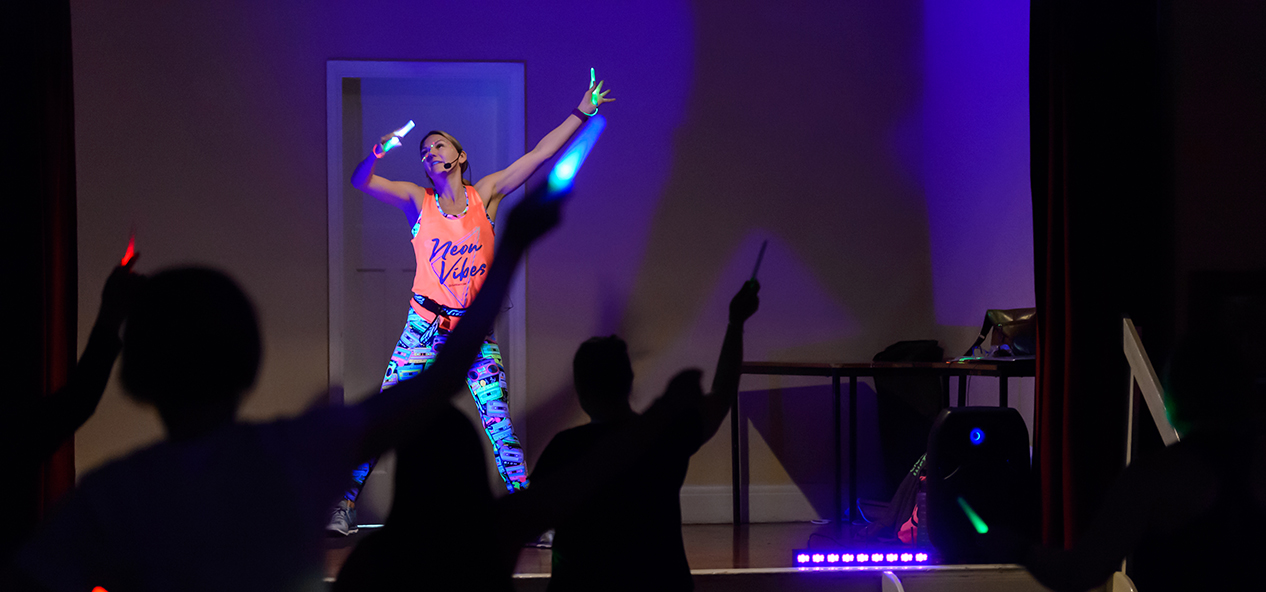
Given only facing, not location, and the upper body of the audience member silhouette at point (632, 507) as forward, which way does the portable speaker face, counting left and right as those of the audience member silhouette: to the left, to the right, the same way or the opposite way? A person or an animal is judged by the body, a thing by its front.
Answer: the opposite way

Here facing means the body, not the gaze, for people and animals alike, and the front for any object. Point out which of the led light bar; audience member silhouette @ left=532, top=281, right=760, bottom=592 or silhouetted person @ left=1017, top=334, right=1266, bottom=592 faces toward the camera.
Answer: the led light bar

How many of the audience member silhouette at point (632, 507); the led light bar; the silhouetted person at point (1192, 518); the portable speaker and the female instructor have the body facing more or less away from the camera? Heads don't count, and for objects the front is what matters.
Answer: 2

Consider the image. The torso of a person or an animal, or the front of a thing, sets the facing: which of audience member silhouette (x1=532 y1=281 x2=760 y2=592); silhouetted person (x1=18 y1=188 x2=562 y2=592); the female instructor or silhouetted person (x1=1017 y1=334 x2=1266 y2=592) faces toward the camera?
the female instructor

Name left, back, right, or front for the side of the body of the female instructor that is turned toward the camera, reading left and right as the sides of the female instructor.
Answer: front

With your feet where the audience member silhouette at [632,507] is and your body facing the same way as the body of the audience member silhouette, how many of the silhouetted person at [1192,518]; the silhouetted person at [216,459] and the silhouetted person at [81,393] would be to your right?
1

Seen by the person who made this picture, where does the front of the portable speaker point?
facing the viewer

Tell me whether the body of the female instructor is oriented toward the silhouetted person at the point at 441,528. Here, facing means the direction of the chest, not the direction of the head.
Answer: yes

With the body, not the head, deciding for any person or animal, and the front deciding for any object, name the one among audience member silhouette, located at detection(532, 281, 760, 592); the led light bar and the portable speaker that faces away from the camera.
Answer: the audience member silhouette

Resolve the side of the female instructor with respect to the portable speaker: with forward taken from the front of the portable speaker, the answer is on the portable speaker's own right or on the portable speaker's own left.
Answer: on the portable speaker's own right

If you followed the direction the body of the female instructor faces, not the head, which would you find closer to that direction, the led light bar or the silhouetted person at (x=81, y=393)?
the silhouetted person

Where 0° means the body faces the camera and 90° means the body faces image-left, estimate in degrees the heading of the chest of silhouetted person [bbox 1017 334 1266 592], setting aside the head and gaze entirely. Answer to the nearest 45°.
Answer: approximately 180°

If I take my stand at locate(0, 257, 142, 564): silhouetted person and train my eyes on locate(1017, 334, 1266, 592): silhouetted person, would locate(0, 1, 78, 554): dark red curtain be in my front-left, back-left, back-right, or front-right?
back-left

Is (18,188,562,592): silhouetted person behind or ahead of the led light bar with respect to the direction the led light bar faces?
ahead

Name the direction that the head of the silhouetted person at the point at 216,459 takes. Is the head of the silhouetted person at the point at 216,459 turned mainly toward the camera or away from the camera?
away from the camera

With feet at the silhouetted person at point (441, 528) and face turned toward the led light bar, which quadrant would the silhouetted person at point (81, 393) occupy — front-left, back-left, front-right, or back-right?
back-left

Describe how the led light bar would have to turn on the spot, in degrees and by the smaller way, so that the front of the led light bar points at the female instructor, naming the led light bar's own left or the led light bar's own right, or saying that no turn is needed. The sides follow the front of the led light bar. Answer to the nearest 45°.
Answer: approximately 90° to the led light bar's own right

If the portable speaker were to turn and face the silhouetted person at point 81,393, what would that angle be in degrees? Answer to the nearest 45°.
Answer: approximately 45° to its right

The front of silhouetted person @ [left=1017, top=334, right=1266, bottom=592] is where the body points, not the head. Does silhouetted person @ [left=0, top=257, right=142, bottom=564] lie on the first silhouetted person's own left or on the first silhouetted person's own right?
on the first silhouetted person's own left

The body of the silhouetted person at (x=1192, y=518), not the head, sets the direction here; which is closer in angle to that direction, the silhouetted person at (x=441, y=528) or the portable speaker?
the portable speaker

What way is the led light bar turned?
toward the camera
